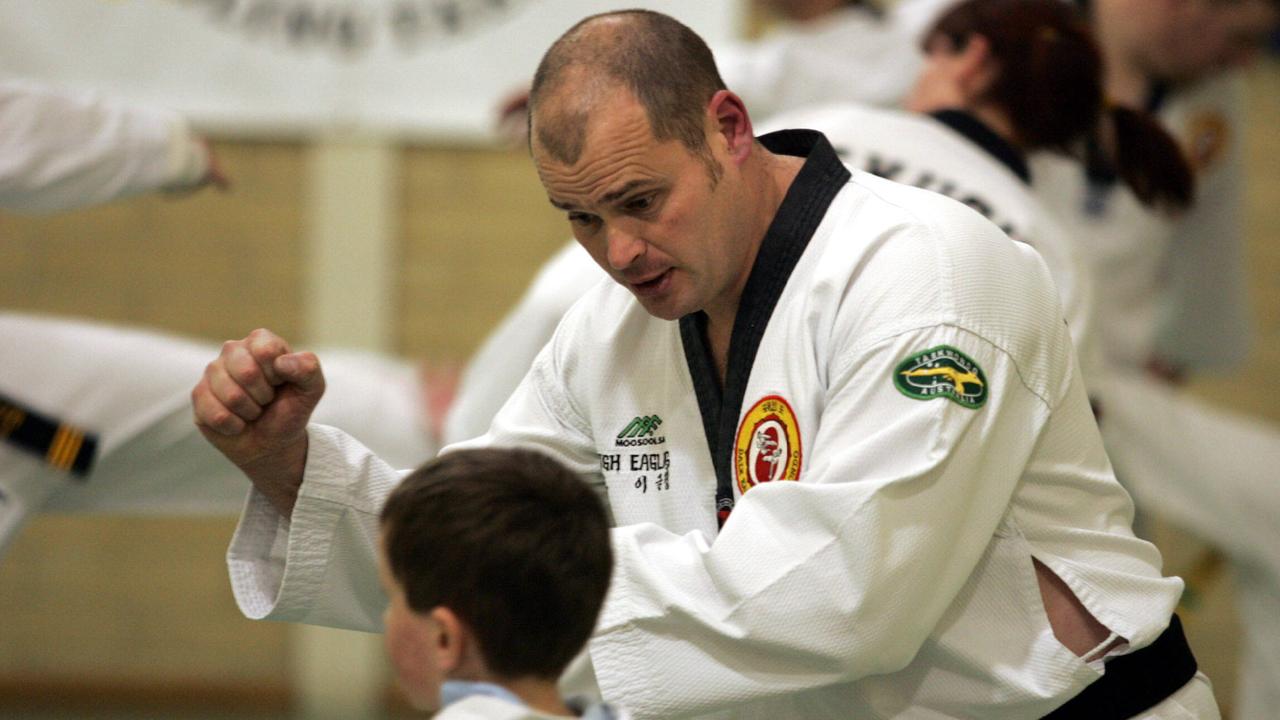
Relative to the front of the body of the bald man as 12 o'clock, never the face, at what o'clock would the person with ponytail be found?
The person with ponytail is roughly at 5 o'clock from the bald man.

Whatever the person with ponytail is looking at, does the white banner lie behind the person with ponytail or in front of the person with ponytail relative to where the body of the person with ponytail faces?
in front

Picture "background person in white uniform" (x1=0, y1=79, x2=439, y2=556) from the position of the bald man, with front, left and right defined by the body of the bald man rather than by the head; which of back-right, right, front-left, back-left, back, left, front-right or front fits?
right

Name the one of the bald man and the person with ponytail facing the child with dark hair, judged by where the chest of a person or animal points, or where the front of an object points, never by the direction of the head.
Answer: the bald man

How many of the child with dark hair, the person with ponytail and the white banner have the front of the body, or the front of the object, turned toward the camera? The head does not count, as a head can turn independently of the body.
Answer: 1

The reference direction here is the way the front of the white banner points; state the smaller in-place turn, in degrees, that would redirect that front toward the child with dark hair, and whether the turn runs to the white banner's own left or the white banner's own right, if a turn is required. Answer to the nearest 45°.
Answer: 0° — it already faces them

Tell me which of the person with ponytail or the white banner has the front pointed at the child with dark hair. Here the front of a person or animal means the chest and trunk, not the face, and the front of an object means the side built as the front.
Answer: the white banner

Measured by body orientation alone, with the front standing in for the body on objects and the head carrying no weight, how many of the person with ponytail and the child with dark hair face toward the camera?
0

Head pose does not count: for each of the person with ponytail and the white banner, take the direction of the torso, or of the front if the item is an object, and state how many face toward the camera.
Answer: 1

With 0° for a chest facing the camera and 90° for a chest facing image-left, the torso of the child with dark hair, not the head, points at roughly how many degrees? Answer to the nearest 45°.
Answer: approximately 135°

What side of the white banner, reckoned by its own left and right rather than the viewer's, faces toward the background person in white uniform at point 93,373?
front

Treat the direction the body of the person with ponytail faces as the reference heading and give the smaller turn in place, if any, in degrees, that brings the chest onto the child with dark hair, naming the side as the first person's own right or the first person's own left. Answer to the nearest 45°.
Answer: approximately 135° to the first person's own left

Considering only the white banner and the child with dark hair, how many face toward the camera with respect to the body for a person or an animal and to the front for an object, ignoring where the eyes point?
1

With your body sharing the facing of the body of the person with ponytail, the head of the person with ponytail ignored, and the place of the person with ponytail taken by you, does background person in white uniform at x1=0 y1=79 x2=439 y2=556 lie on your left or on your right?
on your left

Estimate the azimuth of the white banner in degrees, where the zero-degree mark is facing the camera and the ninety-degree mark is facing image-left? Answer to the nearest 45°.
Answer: approximately 0°

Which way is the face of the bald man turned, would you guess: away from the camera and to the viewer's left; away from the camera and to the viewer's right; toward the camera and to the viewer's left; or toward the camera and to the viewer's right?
toward the camera and to the viewer's left

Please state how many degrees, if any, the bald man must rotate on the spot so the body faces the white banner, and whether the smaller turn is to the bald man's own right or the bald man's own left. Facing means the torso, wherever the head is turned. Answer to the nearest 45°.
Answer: approximately 90° to the bald man's own right
